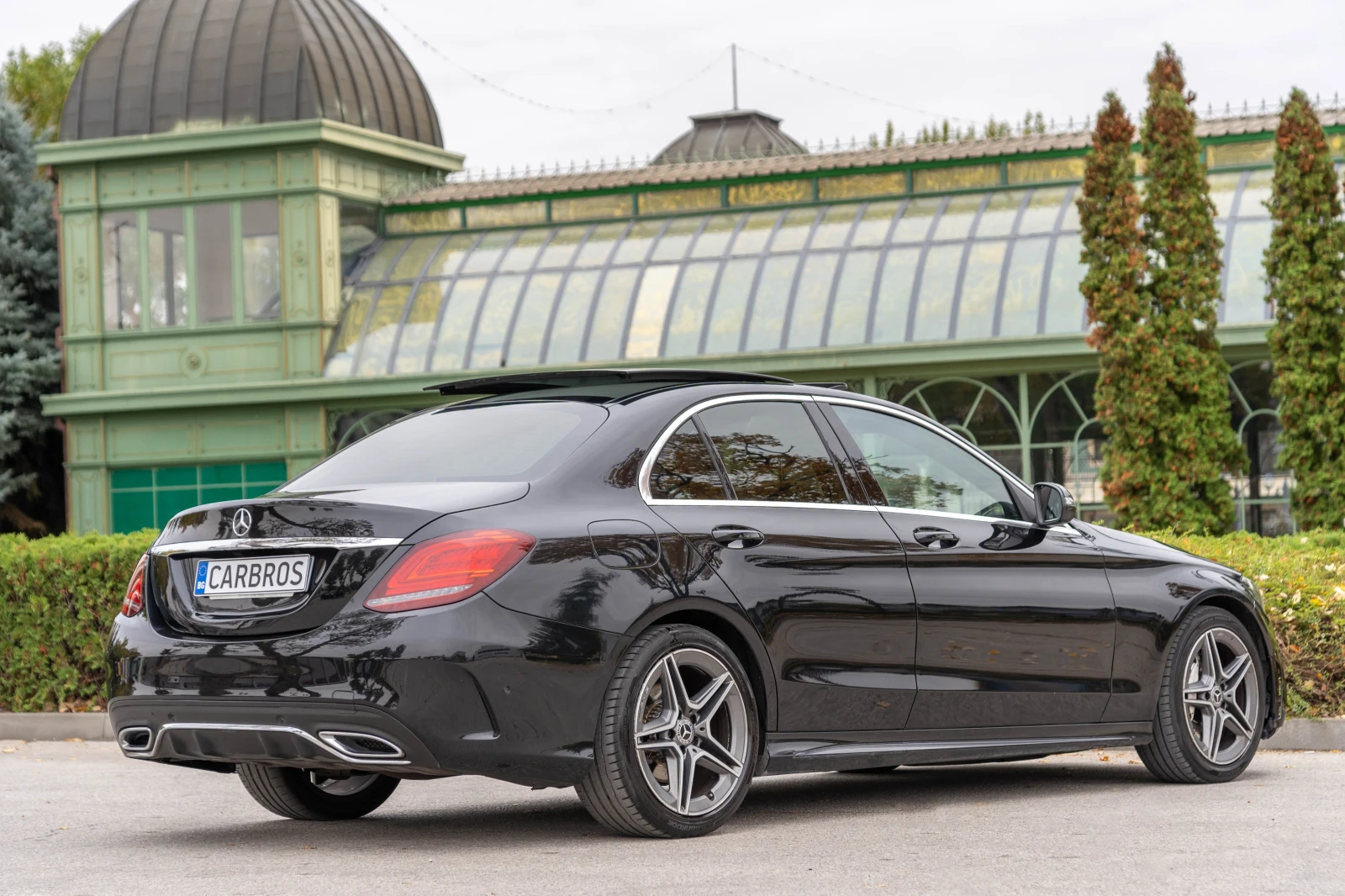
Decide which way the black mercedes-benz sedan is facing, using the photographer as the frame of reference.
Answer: facing away from the viewer and to the right of the viewer

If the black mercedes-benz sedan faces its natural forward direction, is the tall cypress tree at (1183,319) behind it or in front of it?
in front

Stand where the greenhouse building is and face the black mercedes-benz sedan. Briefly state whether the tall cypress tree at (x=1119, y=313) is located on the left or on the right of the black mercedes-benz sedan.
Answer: left

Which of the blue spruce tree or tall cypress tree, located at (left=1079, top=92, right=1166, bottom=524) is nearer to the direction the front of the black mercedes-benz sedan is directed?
the tall cypress tree

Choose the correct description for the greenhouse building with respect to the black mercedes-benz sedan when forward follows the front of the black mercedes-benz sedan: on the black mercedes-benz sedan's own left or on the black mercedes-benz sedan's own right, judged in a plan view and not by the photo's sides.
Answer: on the black mercedes-benz sedan's own left

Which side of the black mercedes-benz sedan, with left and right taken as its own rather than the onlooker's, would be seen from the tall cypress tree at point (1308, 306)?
front

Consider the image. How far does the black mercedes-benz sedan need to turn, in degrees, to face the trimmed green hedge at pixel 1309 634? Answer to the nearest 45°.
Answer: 0° — it already faces it

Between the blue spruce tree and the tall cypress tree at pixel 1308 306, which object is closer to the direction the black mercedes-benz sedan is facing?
the tall cypress tree

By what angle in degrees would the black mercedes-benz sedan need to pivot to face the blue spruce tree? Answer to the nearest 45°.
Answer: approximately 90° to its left
